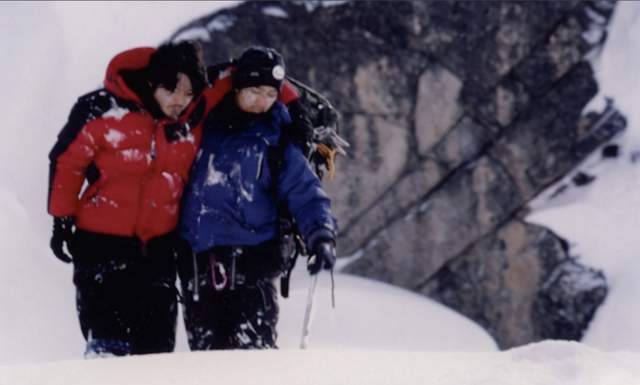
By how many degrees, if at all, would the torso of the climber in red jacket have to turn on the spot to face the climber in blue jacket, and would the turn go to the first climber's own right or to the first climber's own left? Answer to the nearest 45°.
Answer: approximately 45° to the first climber's own left

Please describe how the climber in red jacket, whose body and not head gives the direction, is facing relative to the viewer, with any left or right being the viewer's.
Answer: facing the viewer and to the right of the viewer
